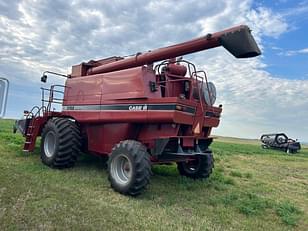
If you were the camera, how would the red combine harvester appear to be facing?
facing away from the viewer and to the left of the viewer

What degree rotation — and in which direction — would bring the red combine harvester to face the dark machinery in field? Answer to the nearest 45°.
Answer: approximately 90° to its right
